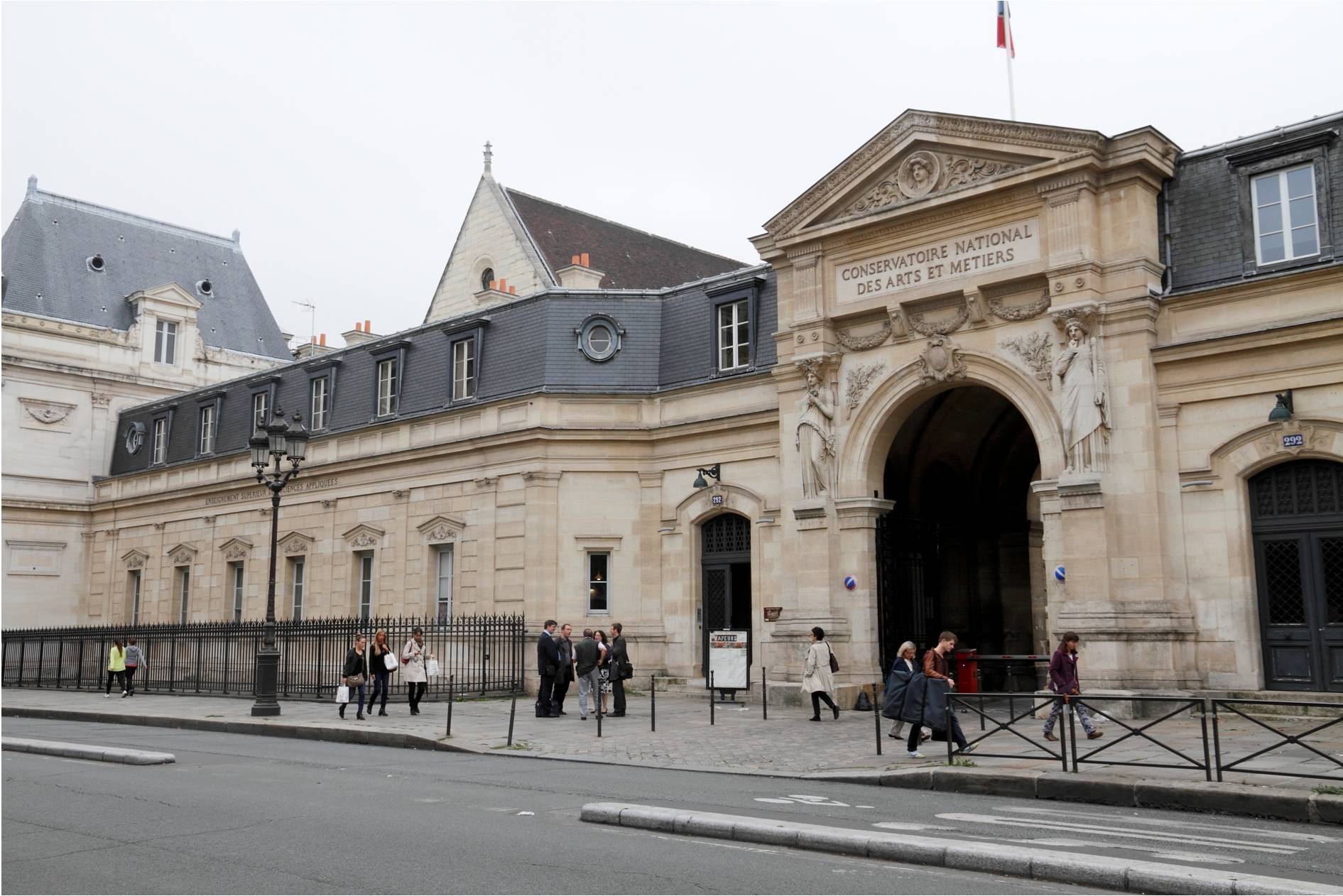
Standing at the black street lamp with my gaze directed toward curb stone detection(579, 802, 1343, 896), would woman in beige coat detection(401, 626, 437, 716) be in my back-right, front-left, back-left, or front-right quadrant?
front-left

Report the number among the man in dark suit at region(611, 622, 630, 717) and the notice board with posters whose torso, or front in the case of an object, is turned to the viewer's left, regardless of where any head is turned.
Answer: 1

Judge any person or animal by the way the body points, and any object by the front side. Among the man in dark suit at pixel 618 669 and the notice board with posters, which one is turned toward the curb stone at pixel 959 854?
the notice board with posters

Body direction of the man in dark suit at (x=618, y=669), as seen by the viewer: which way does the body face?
to the viewer's left

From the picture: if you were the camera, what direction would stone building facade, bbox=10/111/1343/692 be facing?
facing the viewer and to the left of the viewer

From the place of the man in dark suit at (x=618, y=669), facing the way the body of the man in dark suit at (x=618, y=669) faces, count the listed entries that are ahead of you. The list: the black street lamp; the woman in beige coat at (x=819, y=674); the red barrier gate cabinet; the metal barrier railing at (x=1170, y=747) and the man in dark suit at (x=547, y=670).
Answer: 2

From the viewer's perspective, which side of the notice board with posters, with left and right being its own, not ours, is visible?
front

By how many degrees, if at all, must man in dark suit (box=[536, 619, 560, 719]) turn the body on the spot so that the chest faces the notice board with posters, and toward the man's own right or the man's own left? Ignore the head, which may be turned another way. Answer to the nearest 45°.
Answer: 0° — they already face it

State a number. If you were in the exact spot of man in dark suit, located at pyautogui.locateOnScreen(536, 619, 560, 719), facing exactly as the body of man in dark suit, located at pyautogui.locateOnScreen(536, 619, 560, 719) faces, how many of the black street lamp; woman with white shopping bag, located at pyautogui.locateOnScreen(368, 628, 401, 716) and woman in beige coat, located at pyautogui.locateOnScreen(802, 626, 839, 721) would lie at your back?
2

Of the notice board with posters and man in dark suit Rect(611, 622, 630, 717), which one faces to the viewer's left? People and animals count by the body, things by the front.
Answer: the man in dark suit

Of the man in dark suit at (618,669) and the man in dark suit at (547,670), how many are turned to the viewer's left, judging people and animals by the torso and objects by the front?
1

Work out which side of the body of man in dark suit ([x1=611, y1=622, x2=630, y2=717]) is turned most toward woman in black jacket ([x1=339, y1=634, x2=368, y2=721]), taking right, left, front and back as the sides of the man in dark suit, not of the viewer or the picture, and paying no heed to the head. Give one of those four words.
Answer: front

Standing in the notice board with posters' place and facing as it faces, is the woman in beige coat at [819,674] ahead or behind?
ahead

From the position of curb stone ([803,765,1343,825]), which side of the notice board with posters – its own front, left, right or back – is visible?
front

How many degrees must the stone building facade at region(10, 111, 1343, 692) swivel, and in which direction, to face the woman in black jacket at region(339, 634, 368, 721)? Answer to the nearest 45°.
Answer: approximately 45° to its right

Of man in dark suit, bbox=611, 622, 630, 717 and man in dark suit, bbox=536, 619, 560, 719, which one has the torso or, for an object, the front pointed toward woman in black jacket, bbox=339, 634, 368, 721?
man in dark suit, bbox=611, 622, 630, 717
